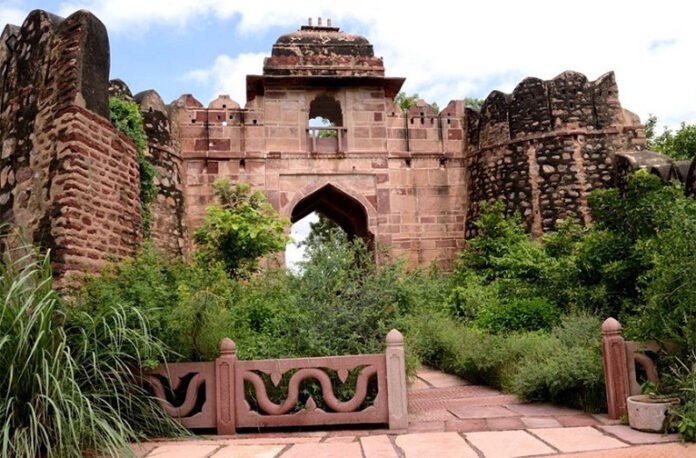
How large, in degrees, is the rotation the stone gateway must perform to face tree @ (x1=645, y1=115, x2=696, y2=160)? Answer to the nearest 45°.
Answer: approximately 135° to its left

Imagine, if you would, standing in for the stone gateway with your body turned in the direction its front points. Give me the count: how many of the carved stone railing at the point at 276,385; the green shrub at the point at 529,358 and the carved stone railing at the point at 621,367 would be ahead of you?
3

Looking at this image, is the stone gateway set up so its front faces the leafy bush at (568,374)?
yes

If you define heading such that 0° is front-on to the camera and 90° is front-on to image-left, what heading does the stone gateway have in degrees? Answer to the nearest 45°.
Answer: approximately 0°

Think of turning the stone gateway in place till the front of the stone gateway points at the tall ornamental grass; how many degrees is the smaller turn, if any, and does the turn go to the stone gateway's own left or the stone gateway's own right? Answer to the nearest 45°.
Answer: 0° — it already faces it

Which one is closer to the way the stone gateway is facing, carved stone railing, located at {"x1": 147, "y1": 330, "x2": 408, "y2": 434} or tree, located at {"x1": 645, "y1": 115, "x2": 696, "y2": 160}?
the carved stone railing

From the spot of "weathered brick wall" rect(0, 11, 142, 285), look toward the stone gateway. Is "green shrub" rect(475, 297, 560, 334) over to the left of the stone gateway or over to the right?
right

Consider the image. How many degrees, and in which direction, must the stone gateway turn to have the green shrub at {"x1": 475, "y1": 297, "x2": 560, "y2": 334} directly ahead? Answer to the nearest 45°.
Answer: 0° — it already faces it

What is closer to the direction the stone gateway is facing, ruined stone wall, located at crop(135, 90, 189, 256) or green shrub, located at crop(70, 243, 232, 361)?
the green shrub

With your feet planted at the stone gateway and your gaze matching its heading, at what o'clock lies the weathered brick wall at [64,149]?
The weathered brick wall is roughly at 1 o'clock from the stone gateway.

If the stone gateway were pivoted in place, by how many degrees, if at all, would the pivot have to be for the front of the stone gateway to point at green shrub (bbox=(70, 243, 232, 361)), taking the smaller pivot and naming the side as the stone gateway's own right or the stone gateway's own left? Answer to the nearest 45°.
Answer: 0° — it already faces it

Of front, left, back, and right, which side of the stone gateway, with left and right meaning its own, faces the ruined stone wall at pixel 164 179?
right
